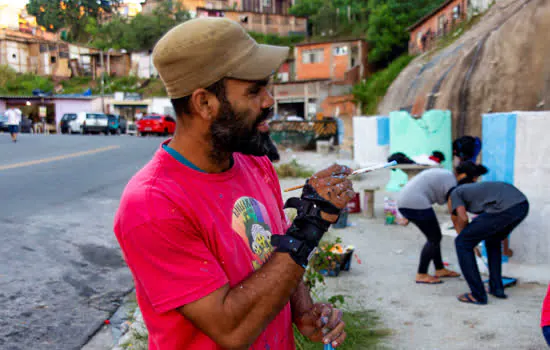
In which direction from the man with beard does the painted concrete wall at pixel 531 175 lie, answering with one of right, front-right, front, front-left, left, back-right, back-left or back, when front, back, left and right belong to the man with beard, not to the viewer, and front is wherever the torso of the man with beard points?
left

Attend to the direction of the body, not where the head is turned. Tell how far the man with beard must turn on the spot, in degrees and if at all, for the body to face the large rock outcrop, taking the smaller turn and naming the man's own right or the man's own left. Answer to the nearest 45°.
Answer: approximately 90° to the man's own left

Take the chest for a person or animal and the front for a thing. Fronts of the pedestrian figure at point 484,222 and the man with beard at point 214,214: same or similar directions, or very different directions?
very different directions

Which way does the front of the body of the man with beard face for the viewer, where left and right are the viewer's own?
facing the viewer and to the right of the viewer

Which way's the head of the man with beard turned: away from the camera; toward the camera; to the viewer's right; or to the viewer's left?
to the viewer's right

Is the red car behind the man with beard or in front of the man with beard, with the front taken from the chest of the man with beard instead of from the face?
behind

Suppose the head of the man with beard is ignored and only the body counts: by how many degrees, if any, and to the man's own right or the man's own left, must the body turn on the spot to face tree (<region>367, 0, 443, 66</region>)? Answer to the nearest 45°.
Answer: approximately 135° to the man's own left
